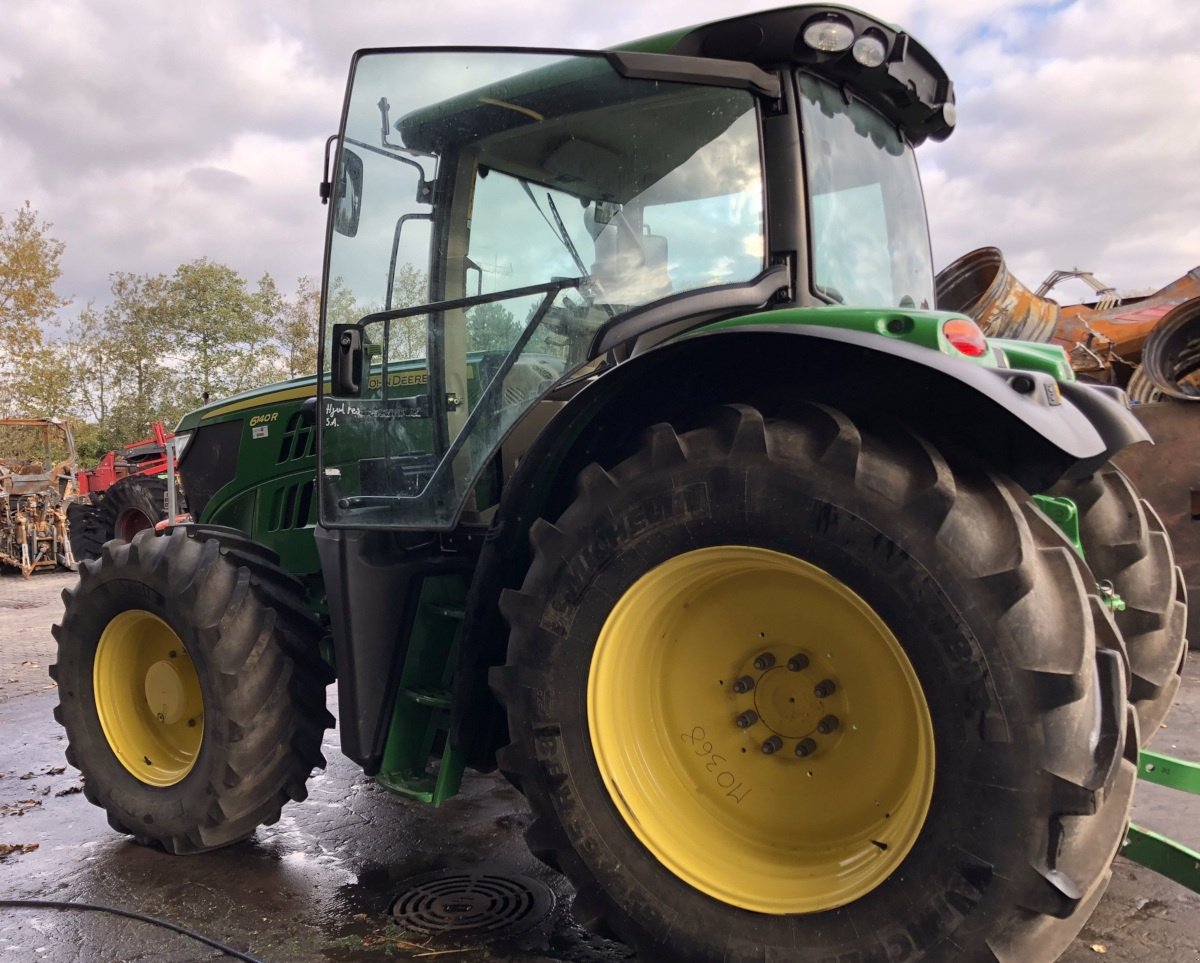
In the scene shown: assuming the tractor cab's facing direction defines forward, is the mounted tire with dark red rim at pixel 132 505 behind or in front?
in front

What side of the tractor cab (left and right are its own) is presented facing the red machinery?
front

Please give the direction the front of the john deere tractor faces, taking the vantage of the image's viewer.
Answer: facing away from the viewer and to the left of the viewer

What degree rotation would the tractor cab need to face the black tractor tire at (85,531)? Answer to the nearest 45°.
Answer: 0° — it already faces it

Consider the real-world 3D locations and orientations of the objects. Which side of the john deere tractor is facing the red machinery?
front

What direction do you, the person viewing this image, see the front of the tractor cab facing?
facing away from the viewer and to the left of the viewer
